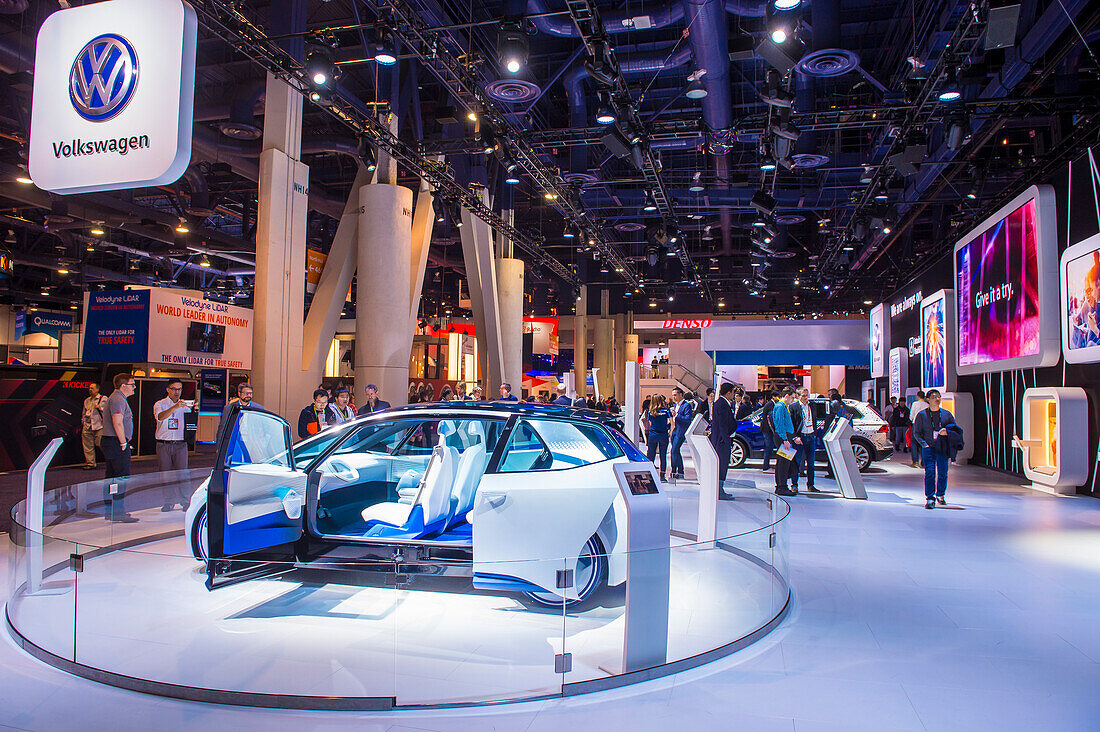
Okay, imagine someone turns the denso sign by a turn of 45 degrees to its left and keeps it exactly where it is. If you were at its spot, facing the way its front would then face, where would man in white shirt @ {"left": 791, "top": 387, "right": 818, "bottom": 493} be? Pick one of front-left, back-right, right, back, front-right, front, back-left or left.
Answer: front-right

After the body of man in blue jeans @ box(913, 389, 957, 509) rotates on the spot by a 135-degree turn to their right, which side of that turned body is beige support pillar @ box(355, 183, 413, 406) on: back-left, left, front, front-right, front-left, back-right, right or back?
front-left

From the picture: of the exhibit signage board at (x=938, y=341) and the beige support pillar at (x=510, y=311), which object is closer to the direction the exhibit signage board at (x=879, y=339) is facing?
the beige support pillar

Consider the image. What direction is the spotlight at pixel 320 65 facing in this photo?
toward the camera

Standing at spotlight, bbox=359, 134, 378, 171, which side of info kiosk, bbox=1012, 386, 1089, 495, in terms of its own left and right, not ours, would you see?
front

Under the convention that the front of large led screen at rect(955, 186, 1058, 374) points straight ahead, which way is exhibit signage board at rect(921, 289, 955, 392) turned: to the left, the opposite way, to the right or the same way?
the same way

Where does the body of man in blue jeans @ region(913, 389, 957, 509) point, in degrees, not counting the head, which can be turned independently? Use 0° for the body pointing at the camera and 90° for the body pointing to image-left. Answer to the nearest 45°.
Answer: approximately 0°

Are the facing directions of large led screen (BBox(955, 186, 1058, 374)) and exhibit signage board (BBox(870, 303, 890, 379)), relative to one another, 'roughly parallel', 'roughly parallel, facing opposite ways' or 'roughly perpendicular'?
roughly parallel

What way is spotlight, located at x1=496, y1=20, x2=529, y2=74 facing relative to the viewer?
toward the camera

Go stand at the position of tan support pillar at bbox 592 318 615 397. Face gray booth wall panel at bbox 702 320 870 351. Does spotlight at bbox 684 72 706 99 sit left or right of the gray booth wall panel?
right

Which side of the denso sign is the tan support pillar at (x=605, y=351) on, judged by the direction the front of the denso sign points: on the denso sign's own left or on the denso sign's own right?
on the denso sign's own right

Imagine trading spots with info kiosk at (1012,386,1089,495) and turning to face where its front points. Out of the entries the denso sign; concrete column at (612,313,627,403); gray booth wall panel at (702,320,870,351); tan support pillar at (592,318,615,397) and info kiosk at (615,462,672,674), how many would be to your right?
4
